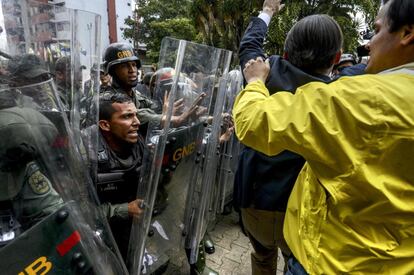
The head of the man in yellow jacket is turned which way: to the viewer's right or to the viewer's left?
to the viewer's left

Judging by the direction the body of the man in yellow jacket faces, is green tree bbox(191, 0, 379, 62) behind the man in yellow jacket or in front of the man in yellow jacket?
in front

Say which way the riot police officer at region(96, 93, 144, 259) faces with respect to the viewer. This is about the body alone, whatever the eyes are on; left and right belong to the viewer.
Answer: facing the viewer and to the right of the viewer

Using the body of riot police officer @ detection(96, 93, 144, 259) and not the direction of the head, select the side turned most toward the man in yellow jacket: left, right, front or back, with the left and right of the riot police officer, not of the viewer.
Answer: front

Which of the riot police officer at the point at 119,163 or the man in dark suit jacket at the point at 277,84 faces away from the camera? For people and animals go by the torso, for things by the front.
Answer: the man in dark suit jacket

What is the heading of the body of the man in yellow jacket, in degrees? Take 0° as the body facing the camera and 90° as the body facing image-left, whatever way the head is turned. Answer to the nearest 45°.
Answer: approximately 135°

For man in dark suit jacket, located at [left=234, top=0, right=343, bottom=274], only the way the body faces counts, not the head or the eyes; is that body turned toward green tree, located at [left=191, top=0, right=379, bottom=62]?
yes

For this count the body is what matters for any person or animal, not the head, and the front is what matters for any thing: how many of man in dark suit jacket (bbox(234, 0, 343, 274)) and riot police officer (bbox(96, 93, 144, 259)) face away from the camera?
1

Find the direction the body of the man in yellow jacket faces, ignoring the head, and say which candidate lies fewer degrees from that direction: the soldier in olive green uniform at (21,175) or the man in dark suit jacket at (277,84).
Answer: the man in dark suit jacket

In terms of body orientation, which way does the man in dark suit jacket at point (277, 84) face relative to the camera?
away from the camera

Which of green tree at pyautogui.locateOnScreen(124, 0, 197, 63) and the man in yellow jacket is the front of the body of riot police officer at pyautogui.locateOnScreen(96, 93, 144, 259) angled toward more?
the man in yellow jacket

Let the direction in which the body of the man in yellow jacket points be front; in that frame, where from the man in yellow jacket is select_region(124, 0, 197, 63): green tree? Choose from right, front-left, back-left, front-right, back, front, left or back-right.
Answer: front

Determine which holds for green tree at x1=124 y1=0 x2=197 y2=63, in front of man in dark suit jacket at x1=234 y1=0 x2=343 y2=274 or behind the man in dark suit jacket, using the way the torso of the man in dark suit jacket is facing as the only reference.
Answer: in front

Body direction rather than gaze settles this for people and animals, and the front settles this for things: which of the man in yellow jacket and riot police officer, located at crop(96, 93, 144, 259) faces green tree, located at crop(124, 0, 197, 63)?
the man in yellow jacket

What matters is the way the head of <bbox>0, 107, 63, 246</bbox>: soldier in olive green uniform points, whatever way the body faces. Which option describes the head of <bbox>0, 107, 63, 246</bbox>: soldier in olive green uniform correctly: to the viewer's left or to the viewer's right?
to the viewer's right

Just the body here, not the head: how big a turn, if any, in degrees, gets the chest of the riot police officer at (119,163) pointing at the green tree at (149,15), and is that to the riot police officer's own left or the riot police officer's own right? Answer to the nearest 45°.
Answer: approximately 135° to the riot police officer's own left

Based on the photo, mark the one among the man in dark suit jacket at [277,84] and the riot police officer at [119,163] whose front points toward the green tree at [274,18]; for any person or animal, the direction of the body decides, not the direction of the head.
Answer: the man in dark suit jacket

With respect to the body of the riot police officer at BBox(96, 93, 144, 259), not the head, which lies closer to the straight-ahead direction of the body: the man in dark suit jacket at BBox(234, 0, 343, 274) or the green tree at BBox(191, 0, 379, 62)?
the man in dark suit jacket

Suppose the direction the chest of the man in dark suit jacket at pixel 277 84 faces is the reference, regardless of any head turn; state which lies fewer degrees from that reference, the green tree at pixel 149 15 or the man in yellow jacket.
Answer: the green tree
